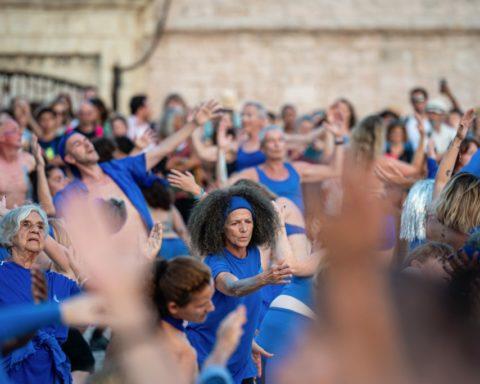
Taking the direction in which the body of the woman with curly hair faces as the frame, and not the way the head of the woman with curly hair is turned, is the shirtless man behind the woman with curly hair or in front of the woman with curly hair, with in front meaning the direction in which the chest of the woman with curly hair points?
behind

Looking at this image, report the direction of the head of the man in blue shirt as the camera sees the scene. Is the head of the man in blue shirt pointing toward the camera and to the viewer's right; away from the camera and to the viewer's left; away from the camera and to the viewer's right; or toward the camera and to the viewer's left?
toward the camera and to the viewer's right

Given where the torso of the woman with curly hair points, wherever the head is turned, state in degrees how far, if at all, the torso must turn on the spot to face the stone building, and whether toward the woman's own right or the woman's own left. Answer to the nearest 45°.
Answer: approximately 135° to the woman's own left

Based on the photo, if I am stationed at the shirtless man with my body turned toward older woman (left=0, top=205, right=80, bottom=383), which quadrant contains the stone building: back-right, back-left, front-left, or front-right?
back-left

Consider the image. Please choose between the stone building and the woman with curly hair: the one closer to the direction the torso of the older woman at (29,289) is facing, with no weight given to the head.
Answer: the woman with curly hair

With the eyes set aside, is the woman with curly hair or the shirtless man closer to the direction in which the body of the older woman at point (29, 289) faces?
the woman with curly hair

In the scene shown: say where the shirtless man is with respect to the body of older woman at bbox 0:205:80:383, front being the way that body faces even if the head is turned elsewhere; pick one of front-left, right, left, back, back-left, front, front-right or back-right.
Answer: back-left

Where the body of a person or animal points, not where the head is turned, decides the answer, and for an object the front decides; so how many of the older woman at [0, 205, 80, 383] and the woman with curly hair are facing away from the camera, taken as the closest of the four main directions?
0

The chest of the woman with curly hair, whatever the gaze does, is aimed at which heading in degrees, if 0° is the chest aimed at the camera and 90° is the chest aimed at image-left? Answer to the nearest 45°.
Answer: approximately 315°

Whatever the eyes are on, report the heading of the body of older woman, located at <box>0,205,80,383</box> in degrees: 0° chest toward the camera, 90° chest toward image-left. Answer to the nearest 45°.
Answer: approximately 315°

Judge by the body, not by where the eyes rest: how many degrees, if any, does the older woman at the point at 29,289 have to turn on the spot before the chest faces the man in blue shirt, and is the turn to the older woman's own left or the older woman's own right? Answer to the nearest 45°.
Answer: approximately 135° to the older woman's own left
